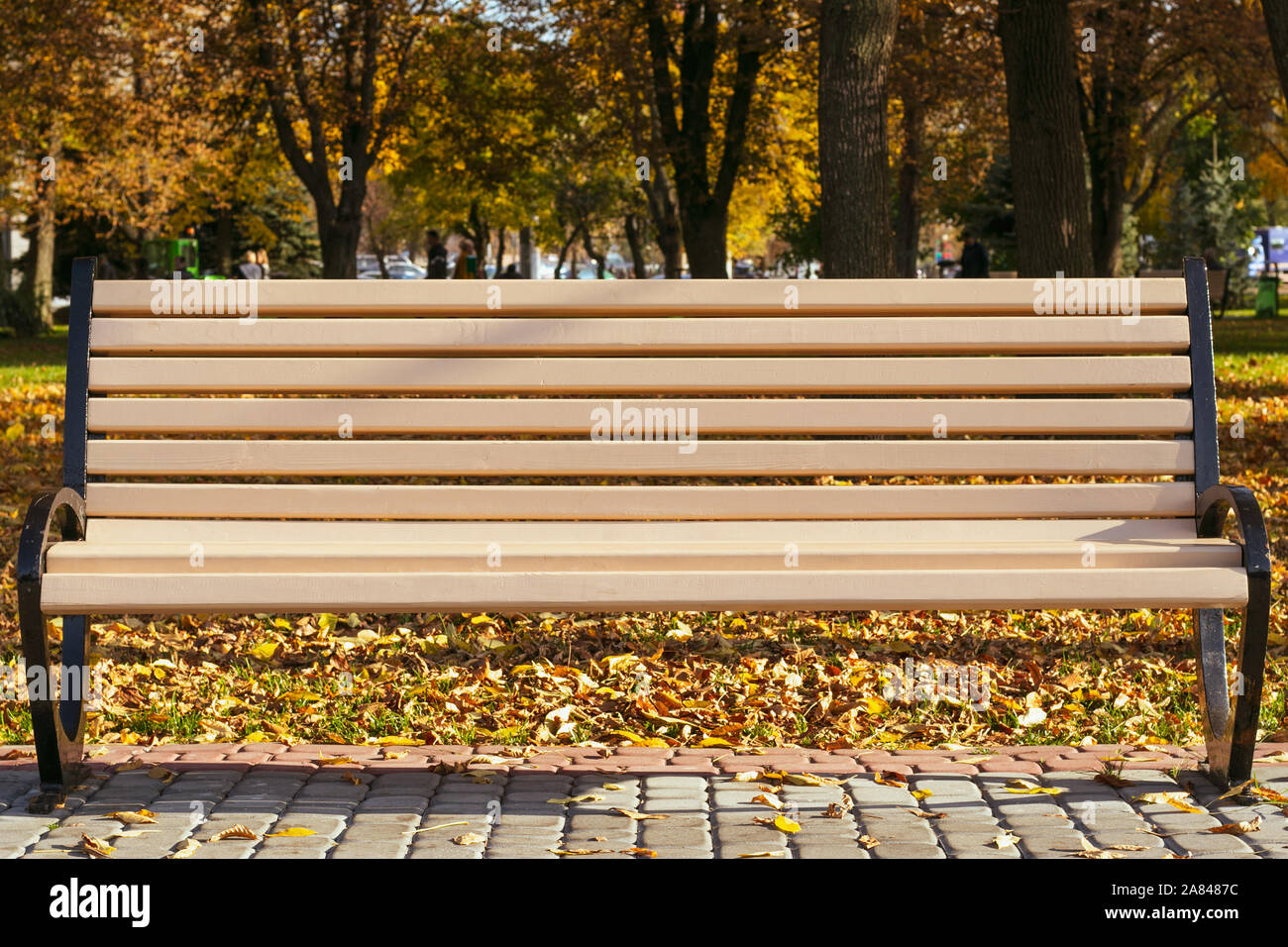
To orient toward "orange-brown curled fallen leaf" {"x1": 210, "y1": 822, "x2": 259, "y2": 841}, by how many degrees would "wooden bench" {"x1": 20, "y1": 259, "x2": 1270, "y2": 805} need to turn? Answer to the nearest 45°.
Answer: approximately 45° to its right

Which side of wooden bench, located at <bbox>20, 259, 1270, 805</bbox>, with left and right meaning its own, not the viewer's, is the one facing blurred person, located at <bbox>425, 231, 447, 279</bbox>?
back

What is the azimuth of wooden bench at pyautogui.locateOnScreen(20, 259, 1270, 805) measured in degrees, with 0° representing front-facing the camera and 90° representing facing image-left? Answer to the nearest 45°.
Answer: approximately 0°

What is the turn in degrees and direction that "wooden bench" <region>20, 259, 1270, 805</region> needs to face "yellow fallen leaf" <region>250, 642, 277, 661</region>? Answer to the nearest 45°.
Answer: approximately 135° to its right

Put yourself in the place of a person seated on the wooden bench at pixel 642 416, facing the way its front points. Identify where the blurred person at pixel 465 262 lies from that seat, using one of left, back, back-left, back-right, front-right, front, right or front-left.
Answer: back

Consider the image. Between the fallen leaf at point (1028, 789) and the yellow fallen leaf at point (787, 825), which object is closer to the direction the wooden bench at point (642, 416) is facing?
the yellow fallen leaf
